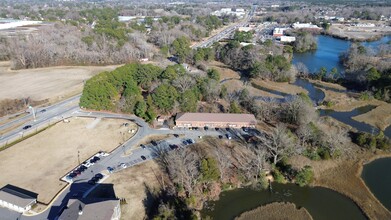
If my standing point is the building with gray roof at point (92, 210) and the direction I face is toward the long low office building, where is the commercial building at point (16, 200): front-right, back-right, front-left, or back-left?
back-left

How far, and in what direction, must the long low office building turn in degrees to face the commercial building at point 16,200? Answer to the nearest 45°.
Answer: approximately 45° to its right

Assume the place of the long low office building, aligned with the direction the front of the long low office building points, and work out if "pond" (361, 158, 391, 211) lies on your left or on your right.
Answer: on your left

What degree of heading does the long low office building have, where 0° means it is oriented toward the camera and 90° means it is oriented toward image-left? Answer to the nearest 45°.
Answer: approximately 0°

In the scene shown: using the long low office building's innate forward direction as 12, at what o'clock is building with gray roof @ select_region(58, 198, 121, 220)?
The building with gray roof is roughly at 1 o'clock from the long low office building.

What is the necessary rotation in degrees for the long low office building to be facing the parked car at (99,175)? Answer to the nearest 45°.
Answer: approximately 45° to its right

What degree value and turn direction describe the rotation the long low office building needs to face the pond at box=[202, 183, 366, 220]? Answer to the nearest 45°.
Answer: approximately 45° to its left

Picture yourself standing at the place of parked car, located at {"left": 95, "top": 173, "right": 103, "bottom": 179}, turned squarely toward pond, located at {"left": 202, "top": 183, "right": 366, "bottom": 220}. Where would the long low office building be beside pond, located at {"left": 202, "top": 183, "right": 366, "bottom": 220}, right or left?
left
